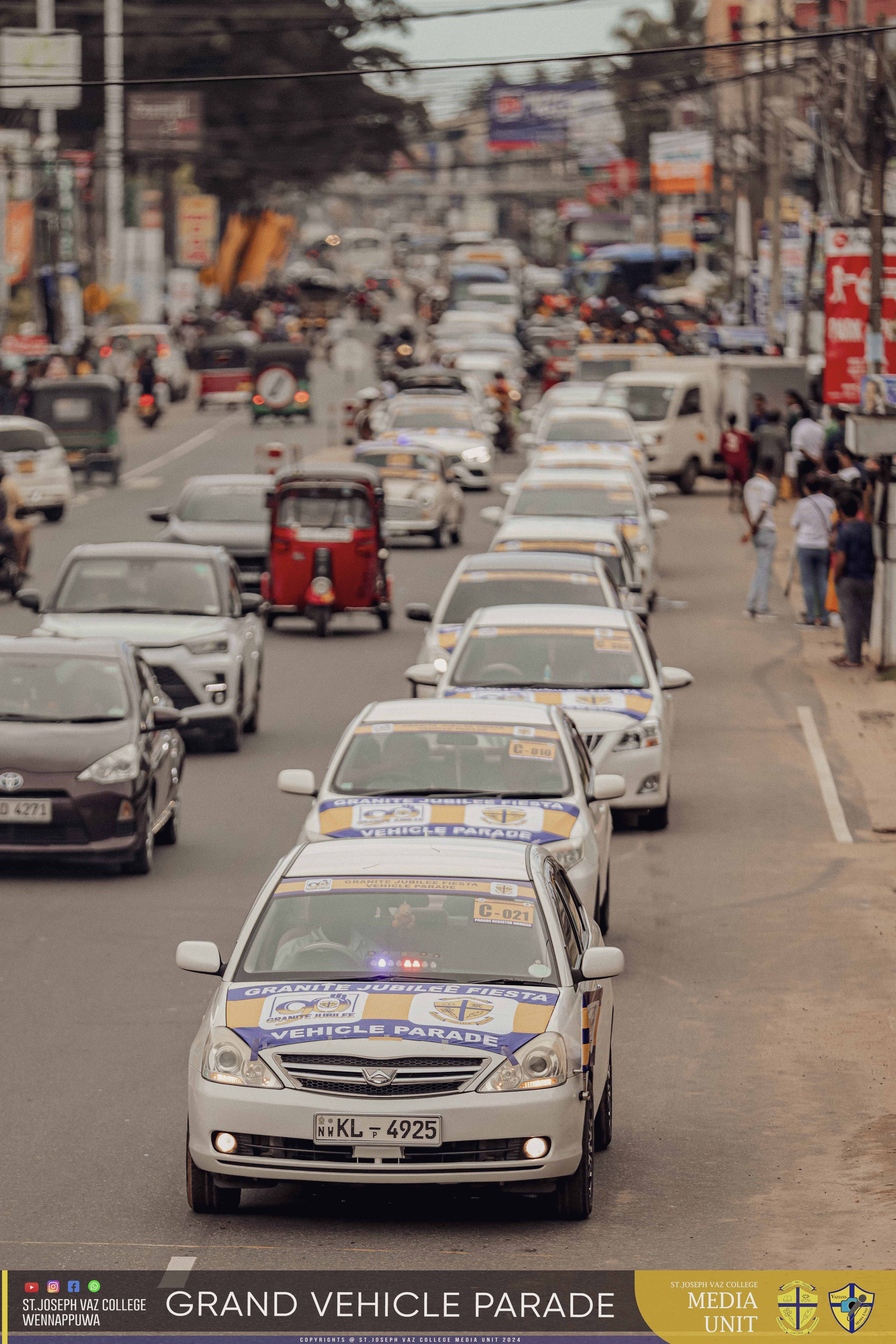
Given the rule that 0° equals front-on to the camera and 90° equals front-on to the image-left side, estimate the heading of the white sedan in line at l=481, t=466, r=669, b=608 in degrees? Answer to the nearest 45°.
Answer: approximately 0°

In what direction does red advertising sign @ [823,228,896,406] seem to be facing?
toward the camera

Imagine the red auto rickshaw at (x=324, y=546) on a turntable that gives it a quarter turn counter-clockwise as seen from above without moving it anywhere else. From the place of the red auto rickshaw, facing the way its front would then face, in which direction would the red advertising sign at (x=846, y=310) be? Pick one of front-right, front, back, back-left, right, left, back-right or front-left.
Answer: front-left

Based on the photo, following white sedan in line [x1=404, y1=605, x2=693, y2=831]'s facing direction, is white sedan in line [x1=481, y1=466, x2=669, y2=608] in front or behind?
behind

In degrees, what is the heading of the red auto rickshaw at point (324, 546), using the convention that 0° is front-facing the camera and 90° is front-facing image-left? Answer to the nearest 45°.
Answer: approximately 0°

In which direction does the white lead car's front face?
toward the camera

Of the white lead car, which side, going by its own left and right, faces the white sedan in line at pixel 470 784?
back

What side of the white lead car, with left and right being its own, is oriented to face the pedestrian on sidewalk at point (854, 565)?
back

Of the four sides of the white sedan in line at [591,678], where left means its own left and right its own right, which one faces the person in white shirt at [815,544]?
back

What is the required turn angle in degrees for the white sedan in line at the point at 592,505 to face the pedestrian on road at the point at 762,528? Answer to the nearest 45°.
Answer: approximately 90° to its left

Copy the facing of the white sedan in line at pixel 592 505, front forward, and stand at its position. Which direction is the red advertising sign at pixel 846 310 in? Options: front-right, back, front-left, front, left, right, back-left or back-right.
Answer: back-left

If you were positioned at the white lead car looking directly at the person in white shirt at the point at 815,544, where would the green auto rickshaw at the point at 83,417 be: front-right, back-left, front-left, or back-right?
front-left

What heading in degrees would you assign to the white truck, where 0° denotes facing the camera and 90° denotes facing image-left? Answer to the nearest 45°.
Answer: approximately 45°
